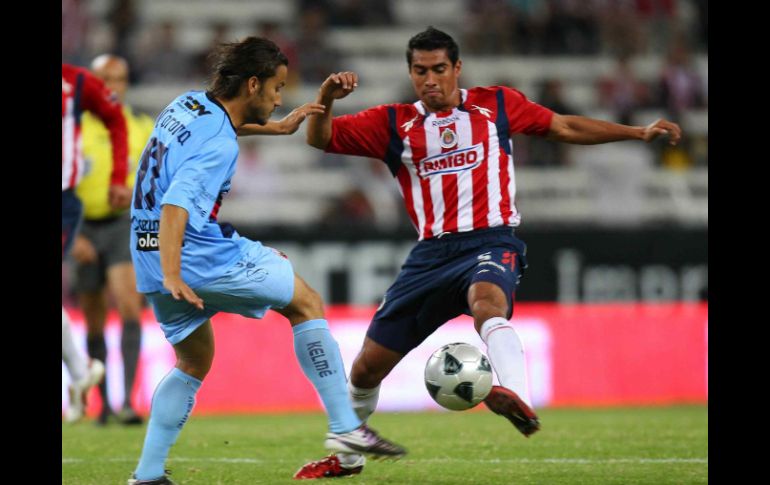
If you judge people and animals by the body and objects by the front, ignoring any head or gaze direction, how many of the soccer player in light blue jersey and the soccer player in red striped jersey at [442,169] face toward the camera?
1

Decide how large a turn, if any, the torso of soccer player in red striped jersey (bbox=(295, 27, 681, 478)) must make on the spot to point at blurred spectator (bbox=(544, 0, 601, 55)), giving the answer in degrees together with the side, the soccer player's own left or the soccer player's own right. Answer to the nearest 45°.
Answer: approximately 180°

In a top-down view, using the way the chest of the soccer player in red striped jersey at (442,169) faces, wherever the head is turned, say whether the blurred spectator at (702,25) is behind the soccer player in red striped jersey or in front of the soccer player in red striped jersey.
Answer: behind

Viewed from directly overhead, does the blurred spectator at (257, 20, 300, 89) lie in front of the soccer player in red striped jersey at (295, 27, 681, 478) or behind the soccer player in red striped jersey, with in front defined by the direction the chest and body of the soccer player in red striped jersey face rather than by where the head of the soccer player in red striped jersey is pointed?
behind

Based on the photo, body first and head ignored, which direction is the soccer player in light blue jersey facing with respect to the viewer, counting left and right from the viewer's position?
facing away from the viewer and to the right of the viewer

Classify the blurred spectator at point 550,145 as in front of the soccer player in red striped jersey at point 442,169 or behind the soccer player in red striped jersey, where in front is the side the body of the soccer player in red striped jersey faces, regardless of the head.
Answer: behind

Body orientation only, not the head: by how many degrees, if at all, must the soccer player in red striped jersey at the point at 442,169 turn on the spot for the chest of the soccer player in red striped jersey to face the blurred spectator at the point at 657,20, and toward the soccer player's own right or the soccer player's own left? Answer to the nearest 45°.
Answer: approximately 180°

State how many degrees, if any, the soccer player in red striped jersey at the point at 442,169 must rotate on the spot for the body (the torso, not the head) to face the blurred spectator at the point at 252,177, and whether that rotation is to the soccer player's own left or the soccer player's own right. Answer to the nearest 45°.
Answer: approximately 180°

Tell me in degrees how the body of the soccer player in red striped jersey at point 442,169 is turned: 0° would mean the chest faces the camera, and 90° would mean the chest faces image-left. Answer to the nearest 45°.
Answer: approximately 0°

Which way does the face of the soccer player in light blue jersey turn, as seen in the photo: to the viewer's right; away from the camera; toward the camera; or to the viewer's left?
to the viewer's right

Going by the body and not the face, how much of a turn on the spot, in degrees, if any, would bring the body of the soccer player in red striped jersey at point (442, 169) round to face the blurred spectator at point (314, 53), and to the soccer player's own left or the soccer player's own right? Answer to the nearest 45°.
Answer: approximately 180°
